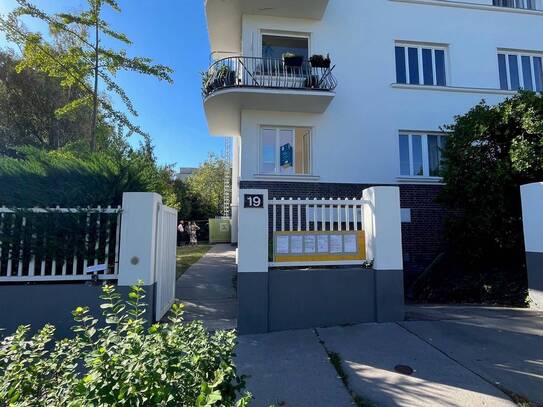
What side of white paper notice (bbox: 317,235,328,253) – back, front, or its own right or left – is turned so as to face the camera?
front

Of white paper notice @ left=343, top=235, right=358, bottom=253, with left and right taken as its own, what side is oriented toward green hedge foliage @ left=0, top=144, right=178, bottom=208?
right

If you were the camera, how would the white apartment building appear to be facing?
facing the viewer

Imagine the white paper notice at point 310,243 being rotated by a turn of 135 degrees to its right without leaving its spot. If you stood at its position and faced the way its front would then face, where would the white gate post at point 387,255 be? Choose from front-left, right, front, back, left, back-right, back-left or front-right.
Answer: back-right

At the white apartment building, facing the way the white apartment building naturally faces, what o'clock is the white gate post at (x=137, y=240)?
The white gate post is roughly at 1 o'clock from the white apartment building.

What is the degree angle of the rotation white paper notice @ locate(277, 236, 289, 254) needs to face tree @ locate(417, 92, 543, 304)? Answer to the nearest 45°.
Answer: approximately 135° to its left

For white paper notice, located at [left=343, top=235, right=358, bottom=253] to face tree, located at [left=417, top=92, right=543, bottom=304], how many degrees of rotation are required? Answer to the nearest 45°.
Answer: approximately 135° to its left

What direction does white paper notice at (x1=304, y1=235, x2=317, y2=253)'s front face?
toward the camera

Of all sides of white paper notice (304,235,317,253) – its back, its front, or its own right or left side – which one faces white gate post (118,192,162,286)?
right
